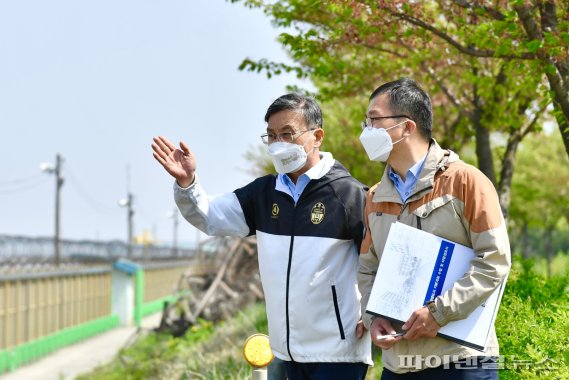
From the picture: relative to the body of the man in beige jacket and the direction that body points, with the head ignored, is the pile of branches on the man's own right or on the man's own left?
on the man's own right

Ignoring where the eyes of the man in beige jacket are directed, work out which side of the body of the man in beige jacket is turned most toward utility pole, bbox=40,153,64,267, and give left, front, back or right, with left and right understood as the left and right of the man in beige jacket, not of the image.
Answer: right

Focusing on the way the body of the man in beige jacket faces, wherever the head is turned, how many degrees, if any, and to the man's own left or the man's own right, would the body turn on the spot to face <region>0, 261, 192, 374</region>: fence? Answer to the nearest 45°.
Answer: approximately 90° to the man's own right

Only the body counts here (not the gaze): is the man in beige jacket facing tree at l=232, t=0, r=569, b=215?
no

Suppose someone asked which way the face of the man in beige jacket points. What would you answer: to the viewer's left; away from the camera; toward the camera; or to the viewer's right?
to the viewer's left

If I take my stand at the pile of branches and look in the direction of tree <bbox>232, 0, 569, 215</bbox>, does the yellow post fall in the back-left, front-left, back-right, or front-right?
front-right

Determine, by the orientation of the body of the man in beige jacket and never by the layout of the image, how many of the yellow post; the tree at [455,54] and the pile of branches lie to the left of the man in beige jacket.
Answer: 0

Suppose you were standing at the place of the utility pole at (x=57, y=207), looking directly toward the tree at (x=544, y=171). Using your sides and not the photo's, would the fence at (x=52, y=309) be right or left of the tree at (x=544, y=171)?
right

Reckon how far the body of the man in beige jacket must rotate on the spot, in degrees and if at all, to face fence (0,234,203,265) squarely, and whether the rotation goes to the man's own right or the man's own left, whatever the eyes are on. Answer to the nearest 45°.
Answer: approximately 90° to the man's own right

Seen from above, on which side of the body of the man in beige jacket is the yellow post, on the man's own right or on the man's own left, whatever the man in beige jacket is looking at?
on the man's own right

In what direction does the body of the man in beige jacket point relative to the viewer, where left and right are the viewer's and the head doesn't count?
facing the viewer and to the left of the viewer

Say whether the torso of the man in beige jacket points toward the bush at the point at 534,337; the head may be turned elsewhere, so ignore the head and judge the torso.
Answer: no
